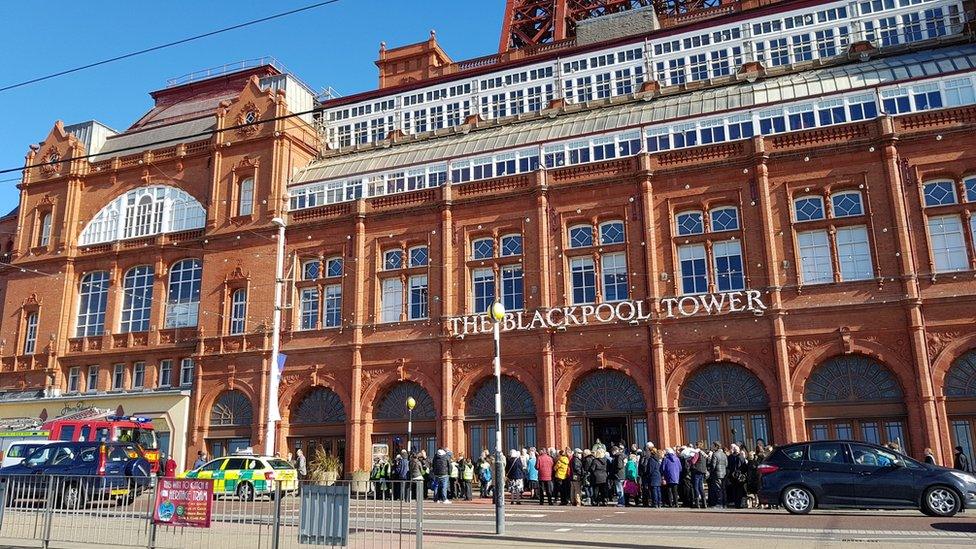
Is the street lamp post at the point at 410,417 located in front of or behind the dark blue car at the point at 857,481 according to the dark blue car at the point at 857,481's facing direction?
behind

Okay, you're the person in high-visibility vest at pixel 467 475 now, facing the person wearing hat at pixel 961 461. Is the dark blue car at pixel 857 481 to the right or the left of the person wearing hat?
right

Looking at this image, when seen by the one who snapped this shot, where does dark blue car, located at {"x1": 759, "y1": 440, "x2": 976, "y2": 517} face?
facing to the right of the viewer

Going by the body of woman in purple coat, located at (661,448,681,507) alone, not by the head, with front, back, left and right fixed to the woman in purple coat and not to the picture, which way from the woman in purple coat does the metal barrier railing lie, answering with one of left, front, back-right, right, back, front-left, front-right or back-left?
back-left

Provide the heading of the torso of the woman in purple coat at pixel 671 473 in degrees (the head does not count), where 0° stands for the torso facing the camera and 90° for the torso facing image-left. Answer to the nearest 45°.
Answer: approximately 180°

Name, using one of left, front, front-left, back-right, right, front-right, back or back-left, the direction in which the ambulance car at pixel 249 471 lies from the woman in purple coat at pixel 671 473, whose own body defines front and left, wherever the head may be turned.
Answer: left

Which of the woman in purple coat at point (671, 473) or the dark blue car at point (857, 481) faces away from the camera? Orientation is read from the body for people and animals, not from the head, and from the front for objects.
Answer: the woman in purple coat

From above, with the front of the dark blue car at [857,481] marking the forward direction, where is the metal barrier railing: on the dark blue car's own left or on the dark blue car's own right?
on the dark blue car's own right

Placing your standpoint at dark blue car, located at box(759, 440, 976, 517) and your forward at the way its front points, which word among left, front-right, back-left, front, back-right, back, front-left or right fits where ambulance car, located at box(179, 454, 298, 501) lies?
back

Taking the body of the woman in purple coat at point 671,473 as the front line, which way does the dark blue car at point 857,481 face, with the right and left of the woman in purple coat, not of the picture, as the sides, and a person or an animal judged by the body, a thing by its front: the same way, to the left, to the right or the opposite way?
to the right

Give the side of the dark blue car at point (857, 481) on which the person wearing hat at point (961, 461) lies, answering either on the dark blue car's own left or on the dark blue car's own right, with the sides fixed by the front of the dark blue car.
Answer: on the dark blue car's own left

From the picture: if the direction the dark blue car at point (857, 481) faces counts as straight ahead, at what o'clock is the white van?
The white van is roughly at 6 o'clock from the dark blue car.

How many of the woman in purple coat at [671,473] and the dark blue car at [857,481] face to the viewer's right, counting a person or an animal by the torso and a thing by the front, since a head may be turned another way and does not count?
1
